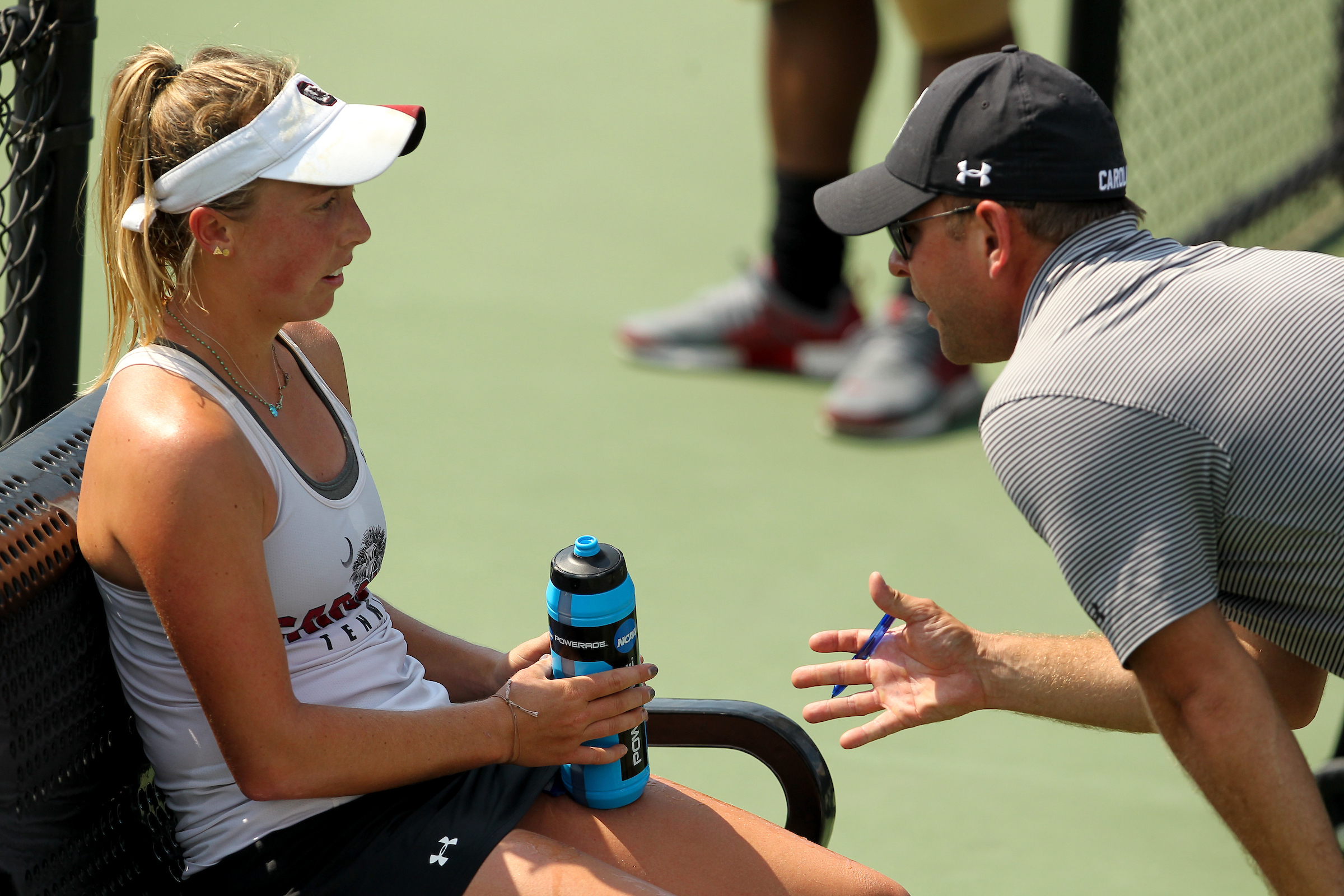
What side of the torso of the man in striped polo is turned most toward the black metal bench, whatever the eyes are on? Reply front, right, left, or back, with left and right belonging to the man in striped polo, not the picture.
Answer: front

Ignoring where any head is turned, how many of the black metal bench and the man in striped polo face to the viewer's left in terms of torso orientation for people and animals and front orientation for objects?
1

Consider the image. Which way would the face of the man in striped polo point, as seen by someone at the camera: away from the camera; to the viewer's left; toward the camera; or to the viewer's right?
to the viewer's left

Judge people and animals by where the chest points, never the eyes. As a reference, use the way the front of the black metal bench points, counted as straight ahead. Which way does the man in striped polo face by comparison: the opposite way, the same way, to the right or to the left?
the opposite way

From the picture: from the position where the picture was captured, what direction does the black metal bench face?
facing the viewer and to the right of the viewer

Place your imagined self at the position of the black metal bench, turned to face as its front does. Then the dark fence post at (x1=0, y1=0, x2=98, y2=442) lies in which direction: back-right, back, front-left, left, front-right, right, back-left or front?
back-left

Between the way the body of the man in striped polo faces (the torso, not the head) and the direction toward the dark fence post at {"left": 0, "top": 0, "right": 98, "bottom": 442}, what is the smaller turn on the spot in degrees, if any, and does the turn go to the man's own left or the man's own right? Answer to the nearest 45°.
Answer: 0° — they already face it

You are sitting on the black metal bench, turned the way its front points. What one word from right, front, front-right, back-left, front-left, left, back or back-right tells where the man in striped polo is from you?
front-left

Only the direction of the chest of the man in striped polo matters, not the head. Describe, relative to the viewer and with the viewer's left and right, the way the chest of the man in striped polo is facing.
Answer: facing to the left of the viewer

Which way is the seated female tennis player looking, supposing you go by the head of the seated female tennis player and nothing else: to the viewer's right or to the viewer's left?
to the viewer's right

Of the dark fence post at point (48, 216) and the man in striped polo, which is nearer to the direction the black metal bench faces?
the man in striped polo

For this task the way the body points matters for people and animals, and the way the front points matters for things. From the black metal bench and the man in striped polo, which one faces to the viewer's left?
the man in striped polo
